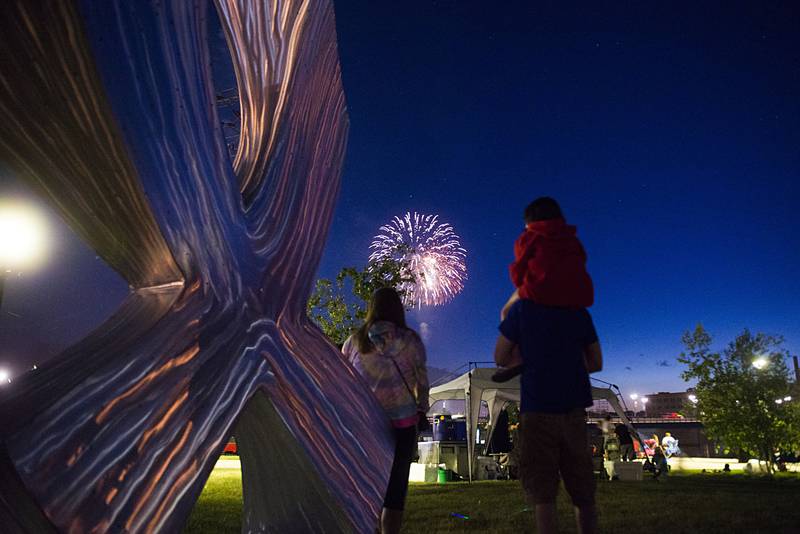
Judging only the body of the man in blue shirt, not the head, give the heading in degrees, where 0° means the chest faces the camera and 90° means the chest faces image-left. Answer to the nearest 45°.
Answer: approximately 180°

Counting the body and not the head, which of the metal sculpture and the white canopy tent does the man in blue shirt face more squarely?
the white canopy tent

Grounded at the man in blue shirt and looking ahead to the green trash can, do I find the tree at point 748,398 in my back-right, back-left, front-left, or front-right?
front-right

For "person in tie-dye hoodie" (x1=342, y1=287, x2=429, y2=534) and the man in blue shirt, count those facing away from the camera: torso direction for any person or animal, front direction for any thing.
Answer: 2

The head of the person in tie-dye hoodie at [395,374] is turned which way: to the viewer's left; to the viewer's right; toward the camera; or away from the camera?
away from the camera

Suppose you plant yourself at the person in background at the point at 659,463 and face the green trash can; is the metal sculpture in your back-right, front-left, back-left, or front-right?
front-left

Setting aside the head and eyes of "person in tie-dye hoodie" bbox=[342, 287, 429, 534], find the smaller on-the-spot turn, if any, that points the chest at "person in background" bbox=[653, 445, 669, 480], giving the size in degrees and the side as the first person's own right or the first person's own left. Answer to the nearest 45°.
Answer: approximately 45° to the first person's own right

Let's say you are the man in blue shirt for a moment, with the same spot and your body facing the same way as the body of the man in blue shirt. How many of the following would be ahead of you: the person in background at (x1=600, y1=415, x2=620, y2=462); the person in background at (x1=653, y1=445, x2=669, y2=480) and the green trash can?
3

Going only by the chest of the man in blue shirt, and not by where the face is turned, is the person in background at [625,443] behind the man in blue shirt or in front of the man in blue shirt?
in front

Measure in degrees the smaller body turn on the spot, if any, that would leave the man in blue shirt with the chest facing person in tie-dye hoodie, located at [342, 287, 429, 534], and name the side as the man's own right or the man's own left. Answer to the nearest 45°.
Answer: approximately 90° to the man's own left

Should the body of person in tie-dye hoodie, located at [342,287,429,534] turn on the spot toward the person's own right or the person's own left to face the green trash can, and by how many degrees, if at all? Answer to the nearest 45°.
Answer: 0° — they already face it

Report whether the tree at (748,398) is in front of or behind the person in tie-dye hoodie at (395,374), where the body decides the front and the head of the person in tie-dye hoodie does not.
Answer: in front

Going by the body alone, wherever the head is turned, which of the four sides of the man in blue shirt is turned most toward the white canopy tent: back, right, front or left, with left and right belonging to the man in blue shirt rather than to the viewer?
front

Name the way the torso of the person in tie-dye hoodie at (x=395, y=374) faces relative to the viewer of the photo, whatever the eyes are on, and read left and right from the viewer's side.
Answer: facing away from the viewer

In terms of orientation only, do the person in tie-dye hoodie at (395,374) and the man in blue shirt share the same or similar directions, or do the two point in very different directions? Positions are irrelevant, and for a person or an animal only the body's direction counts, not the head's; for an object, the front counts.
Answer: same or similar directions

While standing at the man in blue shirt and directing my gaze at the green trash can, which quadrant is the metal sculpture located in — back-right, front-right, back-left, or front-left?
back-left

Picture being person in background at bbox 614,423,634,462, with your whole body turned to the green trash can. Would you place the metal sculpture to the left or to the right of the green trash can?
left

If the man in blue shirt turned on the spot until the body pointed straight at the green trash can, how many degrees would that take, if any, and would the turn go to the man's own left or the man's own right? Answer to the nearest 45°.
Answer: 0° — they already face it
